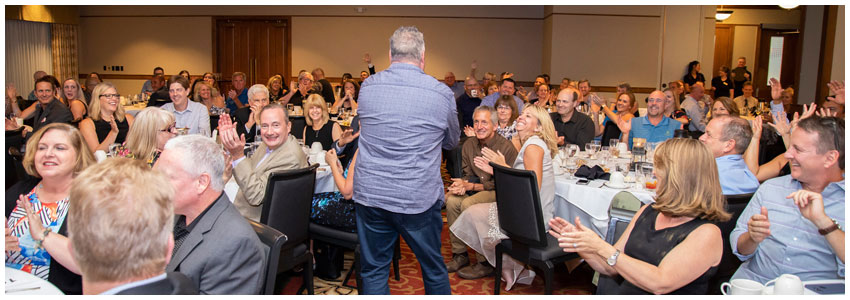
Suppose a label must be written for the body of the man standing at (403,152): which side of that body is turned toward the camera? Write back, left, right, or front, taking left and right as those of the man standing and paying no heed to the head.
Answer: back

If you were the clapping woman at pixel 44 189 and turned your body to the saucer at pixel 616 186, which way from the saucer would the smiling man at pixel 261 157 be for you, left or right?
left

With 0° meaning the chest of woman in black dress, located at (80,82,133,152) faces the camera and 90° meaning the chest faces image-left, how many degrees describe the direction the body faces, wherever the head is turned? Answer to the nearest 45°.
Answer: approximately 315°

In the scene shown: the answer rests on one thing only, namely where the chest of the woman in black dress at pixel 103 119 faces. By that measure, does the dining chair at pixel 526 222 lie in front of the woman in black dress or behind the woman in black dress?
in front

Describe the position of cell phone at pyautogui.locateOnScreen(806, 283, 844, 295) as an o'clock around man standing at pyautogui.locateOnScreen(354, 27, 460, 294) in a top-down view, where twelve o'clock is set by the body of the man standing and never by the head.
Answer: The cell phone is roughly at 4 o'clock from the man standing.

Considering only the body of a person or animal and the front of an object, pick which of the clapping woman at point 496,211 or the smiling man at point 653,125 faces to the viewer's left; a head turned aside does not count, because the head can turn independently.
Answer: the clapping woman

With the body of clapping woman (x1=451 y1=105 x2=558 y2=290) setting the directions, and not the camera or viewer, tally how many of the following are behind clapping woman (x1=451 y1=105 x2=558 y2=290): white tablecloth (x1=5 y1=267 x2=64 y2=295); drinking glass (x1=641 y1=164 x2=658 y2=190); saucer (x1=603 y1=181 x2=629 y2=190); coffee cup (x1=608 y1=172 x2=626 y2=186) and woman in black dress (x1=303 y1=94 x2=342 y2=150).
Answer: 3

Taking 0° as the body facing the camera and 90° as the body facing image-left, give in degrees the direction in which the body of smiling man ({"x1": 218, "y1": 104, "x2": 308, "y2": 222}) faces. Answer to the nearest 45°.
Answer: approximately 45°

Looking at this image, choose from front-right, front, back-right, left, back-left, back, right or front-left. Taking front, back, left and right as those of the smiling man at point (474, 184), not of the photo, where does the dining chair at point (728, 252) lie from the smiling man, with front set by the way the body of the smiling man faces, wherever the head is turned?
left

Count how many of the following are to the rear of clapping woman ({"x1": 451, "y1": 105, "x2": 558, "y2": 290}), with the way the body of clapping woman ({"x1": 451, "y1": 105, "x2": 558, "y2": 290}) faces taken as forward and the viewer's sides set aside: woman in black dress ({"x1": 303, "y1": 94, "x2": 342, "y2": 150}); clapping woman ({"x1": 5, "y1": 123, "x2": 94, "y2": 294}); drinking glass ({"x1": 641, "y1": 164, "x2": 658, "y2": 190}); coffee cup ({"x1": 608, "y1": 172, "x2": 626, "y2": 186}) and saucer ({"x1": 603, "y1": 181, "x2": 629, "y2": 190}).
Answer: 3

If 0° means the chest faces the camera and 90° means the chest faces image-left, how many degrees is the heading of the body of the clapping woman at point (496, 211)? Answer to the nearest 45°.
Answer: approximately 90°
